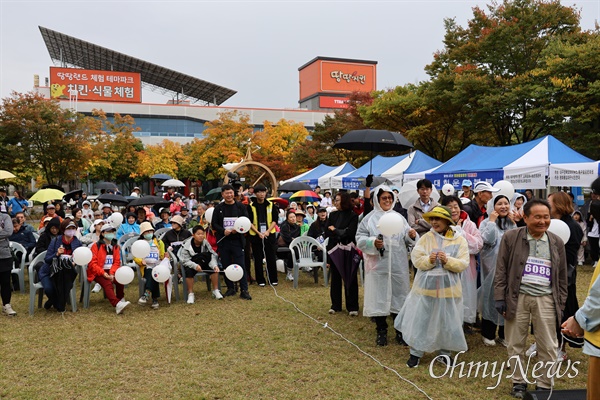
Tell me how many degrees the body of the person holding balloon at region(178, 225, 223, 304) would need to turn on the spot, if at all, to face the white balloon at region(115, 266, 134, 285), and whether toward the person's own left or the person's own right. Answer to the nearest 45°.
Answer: approximately 45° to the person's own right

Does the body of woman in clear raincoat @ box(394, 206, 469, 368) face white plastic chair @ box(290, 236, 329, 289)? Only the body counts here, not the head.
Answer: no

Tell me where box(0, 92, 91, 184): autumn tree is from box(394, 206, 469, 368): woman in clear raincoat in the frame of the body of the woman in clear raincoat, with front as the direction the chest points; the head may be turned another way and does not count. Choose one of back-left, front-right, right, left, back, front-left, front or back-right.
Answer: back-right

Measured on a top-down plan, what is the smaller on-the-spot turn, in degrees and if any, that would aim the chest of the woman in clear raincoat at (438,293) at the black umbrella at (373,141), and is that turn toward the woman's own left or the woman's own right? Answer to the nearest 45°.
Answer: approximately 180°

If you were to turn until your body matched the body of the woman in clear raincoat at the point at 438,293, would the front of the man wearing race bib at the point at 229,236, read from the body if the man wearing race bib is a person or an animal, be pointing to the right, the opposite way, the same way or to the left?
the same way

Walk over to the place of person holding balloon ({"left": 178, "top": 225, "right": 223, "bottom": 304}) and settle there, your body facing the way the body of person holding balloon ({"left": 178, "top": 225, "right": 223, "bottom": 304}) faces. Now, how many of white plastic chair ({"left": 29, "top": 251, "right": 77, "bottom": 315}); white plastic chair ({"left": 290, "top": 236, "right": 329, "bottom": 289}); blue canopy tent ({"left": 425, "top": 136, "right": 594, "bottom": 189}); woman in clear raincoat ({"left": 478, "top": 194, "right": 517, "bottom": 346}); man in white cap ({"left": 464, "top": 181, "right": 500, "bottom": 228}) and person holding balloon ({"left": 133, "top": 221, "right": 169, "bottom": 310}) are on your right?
2

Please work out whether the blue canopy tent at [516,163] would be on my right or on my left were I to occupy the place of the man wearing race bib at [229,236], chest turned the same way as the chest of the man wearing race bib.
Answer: on my left

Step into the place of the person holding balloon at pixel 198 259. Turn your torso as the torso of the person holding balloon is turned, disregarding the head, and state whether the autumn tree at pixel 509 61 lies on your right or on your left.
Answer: on your left

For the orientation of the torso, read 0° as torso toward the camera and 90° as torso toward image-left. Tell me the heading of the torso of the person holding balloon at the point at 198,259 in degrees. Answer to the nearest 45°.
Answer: approximately 0°

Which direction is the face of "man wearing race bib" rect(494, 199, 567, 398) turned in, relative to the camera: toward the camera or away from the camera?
toward the camera

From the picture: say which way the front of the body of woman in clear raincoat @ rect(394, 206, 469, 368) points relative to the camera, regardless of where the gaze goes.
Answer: toward the camera

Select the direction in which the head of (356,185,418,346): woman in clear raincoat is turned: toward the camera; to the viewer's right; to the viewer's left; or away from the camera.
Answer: toward the camera

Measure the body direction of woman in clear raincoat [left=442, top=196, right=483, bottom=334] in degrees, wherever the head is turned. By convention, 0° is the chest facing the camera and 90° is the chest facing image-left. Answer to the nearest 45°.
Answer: approximately 45°

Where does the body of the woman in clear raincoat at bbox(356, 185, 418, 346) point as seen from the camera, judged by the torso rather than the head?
toward the camera

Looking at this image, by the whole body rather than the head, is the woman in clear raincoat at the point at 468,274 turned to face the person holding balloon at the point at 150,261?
no

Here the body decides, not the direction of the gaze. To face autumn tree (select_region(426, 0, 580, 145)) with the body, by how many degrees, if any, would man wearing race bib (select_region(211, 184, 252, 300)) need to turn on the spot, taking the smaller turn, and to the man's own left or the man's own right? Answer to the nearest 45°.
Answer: approximately 135° to the man's own left

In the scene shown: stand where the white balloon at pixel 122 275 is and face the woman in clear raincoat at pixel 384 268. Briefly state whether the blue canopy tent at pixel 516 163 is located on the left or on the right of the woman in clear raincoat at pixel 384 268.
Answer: left

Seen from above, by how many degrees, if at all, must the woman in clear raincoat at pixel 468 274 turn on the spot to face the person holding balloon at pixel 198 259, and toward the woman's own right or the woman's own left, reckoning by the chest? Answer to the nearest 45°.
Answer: approximately 45° to the woman's own right
